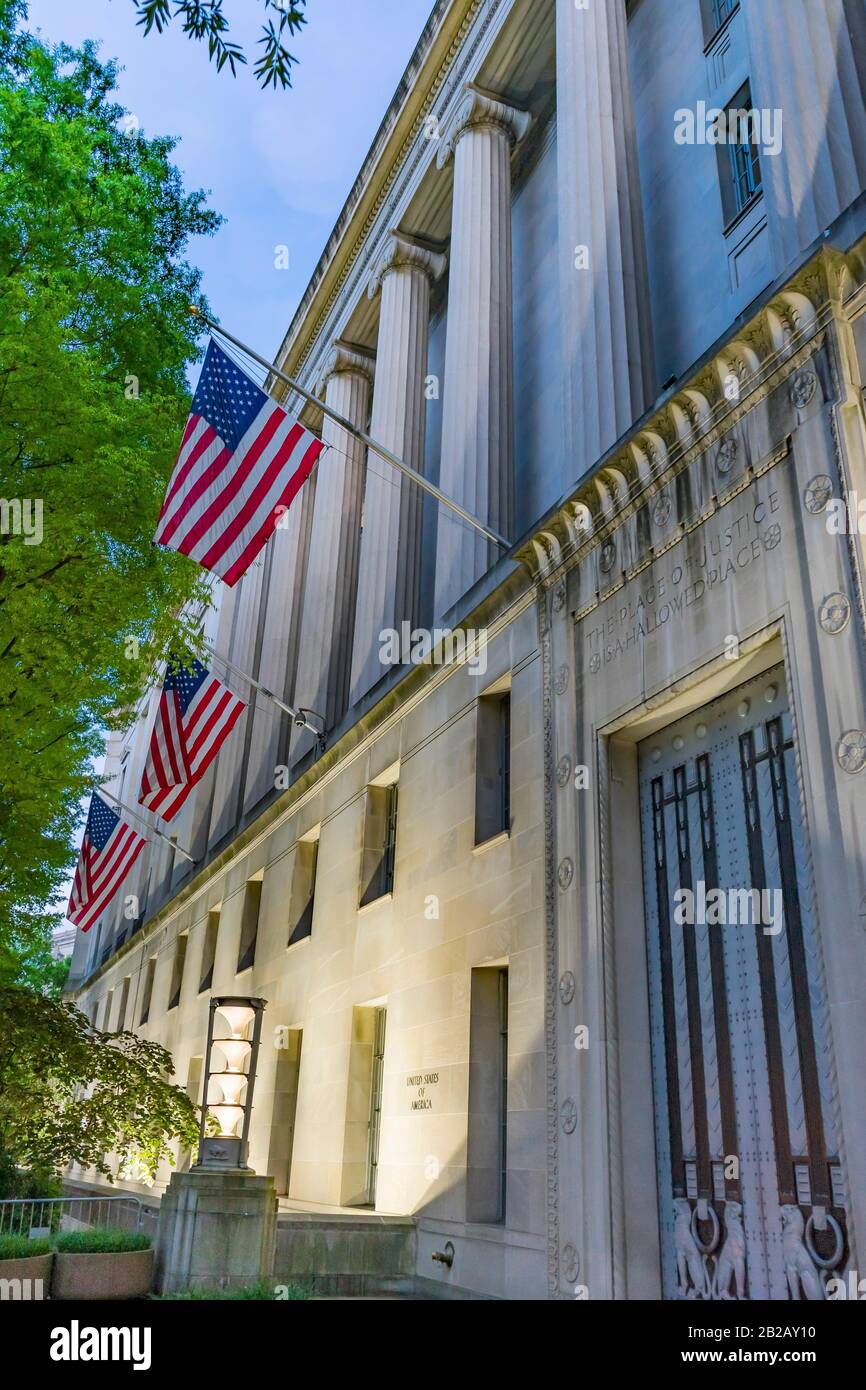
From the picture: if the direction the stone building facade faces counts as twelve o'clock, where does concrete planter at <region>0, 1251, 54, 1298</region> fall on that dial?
The concrete planter is roughly at 2 o'clock from the stone building facade.
